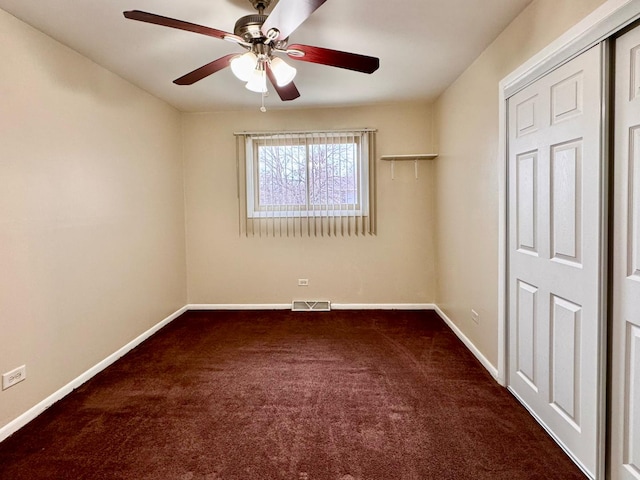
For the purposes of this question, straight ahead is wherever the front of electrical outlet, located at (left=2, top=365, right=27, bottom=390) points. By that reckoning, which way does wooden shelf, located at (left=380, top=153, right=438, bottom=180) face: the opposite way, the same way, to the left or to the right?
to the right

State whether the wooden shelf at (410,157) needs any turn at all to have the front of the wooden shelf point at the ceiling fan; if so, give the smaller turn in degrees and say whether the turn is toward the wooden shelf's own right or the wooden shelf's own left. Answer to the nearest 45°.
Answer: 0° — it already faces it

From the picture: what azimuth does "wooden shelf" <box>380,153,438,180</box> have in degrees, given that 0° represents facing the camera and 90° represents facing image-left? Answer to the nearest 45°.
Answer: approximately 0°

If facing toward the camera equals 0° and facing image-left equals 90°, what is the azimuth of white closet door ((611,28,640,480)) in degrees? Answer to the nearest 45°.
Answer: approximately 45°
